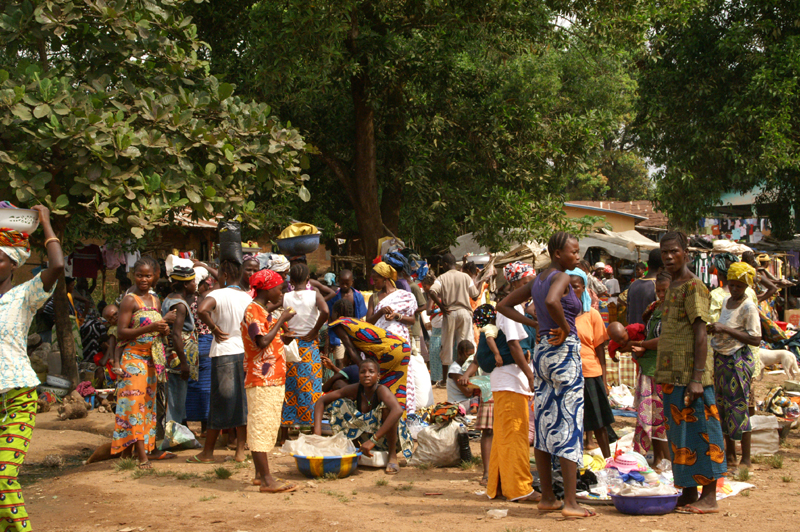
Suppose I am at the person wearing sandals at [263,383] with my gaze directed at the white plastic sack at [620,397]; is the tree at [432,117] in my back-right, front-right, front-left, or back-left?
front-left

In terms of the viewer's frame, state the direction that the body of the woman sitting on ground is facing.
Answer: toward the camera

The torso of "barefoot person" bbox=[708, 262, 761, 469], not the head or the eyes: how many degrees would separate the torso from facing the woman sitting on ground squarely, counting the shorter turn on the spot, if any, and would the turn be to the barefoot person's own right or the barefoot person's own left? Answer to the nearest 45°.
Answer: approximately 45° to the barefoot person's own right

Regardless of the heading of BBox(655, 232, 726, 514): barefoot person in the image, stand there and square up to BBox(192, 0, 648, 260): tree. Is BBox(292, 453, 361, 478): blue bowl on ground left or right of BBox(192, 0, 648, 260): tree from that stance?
left

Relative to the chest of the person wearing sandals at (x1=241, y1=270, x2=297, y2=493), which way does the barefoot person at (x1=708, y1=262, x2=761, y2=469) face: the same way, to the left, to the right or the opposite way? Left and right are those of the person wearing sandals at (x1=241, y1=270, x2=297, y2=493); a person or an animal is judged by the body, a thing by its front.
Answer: the opposite way

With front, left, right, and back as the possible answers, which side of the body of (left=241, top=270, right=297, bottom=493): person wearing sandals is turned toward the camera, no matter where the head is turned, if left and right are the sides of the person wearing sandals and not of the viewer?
right

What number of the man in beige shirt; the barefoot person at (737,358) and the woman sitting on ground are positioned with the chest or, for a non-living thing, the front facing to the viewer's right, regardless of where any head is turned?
0

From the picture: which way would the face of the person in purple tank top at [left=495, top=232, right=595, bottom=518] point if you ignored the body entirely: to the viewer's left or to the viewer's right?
to the viewer's right

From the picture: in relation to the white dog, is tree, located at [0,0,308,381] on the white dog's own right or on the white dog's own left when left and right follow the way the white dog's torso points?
on the white dog's own left

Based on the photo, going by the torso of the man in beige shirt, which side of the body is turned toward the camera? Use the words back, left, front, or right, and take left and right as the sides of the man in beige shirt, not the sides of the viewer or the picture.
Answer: back

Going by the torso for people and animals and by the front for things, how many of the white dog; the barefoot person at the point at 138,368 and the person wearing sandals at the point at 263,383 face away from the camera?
0

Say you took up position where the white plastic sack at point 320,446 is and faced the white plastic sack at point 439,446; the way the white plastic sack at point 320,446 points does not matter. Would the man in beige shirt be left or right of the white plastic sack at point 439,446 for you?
left

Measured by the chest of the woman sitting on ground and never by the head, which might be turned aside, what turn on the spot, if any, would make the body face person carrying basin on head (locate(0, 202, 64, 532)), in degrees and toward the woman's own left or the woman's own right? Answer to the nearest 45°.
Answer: approximately 45° to the woman's own right

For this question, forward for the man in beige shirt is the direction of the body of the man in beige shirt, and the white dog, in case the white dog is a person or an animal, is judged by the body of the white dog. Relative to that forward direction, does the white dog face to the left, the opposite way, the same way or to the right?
to the left

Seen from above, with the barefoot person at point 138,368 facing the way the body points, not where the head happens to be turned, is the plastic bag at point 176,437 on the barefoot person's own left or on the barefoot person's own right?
on the barefoot person's own left

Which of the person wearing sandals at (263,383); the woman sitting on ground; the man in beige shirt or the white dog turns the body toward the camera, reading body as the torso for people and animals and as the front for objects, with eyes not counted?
the woman sitting on ground

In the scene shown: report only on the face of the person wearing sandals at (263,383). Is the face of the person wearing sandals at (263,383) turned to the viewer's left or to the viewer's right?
to the viewer's right

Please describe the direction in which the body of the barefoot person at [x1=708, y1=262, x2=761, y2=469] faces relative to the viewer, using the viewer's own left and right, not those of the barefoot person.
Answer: facing the viewer and to the left of the viewer

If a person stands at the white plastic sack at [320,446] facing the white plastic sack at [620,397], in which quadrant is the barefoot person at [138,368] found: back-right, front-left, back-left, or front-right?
back-left

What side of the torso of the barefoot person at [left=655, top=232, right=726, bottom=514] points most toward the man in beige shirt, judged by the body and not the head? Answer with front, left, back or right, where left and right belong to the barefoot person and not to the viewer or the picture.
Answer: right
